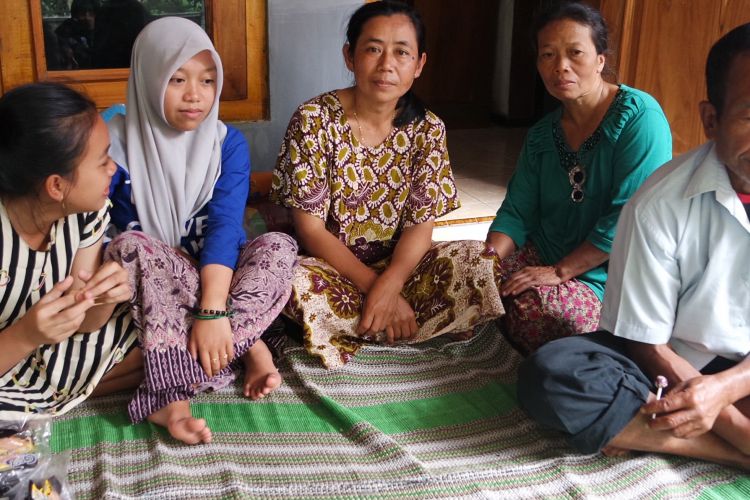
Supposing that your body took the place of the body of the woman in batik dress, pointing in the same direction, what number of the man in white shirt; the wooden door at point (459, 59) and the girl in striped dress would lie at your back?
1

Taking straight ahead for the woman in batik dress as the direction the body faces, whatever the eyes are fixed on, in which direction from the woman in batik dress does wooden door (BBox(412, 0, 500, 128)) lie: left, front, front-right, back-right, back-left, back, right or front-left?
back

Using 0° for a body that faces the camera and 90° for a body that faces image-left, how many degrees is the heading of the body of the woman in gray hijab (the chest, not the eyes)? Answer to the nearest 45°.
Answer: approximately 315°

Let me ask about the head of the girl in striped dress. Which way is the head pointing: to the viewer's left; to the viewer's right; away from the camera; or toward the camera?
to the viewer's right

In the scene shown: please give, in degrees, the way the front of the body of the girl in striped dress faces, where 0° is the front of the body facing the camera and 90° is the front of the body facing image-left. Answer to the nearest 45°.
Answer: approximately 315°

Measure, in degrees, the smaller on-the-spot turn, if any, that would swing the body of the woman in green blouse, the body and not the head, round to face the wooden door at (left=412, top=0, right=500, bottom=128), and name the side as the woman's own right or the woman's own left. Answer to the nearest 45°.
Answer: approximately 135° to the woman's own right

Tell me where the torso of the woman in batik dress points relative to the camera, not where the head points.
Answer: toward the camera
